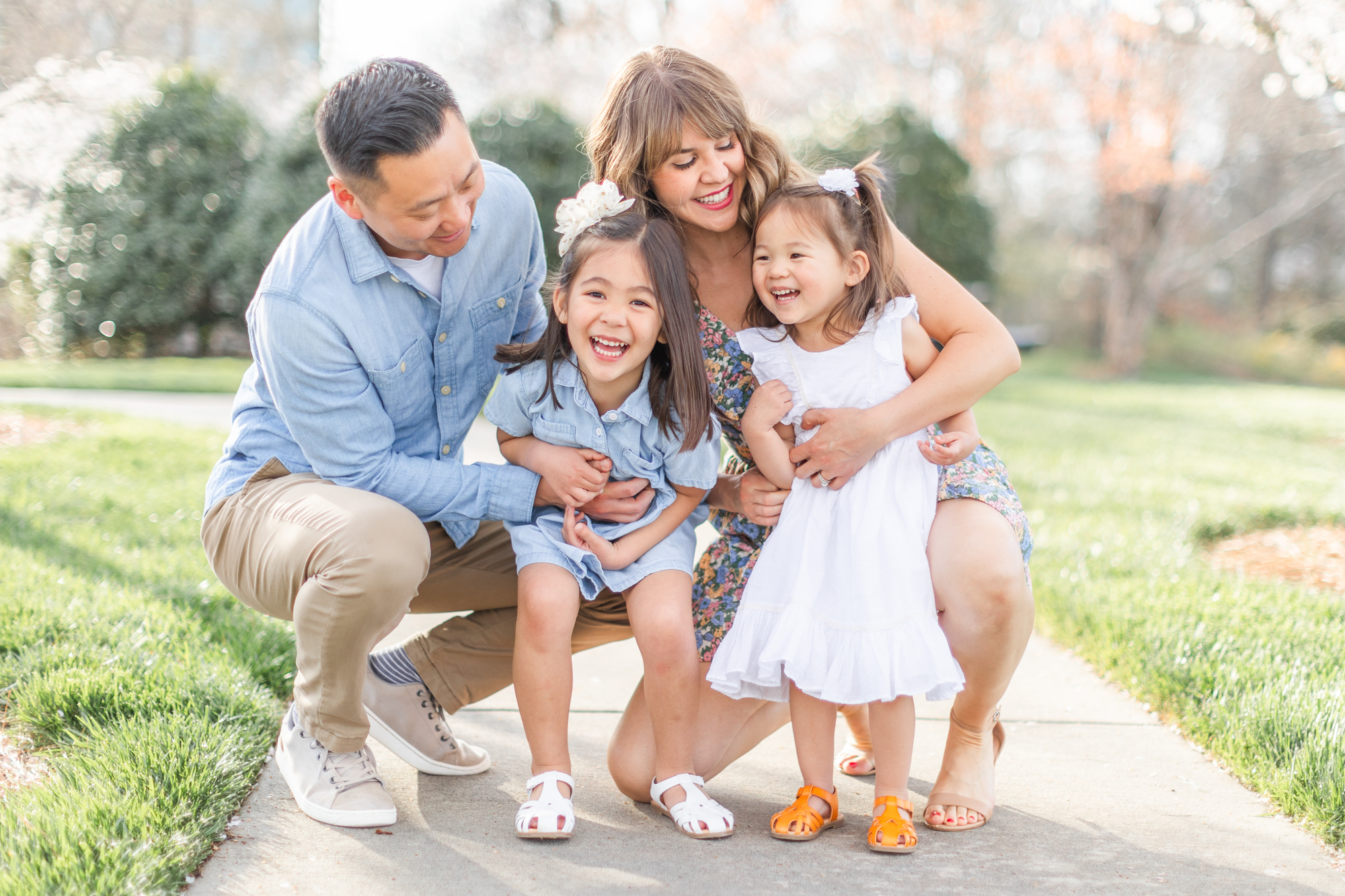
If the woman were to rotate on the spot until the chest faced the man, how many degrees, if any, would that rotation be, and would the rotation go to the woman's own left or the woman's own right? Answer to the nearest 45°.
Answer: approximately 90° to the woman's own right

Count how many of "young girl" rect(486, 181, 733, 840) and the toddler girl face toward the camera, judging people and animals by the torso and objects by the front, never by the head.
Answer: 2

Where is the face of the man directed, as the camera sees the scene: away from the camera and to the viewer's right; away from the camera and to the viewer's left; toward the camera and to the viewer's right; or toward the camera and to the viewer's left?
toward the camera and to the viewer's right

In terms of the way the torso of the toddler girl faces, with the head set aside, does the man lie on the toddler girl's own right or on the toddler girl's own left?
on the toddler girl's own right

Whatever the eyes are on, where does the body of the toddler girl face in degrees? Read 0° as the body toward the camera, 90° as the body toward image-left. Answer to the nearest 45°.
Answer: approximately 0°
